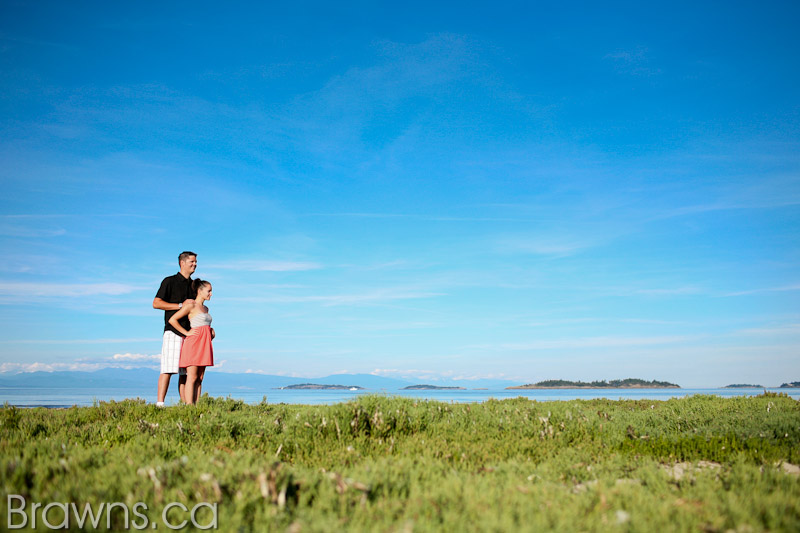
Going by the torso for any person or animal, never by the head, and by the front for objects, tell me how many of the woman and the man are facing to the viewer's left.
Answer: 0

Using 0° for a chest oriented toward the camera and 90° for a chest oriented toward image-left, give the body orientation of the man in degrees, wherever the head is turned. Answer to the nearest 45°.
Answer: approximately 315°

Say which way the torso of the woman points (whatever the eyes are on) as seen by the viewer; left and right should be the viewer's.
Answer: facing the viewer and to the right of the viewer
